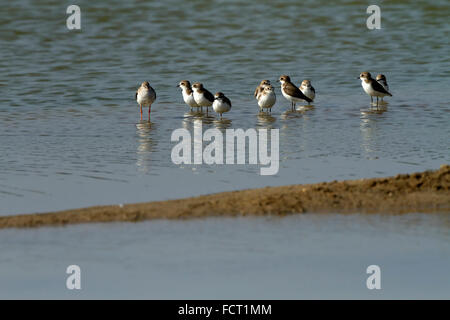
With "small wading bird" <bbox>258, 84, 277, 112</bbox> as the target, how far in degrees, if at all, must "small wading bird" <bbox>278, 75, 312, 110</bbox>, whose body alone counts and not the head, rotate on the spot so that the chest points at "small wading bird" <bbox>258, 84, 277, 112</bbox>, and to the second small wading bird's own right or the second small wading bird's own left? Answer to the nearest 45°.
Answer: approximately 45° to the second small wading bird's own left

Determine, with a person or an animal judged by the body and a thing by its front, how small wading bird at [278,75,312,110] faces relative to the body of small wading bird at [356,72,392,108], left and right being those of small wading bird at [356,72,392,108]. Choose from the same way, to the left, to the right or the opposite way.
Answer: the same way

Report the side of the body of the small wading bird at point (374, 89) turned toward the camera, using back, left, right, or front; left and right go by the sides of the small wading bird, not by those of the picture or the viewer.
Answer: left

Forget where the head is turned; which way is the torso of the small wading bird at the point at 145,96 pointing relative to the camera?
toward the camera

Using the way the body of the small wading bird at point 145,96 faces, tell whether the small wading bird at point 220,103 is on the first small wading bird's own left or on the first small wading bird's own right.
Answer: on the first small wading bird's own left

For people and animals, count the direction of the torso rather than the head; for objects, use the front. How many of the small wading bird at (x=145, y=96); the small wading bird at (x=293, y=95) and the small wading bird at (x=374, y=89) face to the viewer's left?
2

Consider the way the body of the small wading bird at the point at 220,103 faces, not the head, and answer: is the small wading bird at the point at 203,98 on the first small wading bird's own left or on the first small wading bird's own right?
on the first small wading bird's own right

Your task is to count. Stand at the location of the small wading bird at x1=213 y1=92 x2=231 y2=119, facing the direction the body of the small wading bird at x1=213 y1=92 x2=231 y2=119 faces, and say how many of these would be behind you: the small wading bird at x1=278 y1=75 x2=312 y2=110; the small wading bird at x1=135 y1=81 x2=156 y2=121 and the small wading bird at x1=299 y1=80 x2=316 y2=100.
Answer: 2

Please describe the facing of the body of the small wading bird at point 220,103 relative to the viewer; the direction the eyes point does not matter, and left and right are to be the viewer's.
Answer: facing the viewer and to the left of the viewer

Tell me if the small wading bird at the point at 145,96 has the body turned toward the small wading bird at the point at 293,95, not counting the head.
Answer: no

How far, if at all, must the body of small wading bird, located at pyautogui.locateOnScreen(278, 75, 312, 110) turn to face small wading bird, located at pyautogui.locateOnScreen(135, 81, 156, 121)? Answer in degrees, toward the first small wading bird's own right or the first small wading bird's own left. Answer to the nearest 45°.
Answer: approximately 45° to the first small wading bird's own left

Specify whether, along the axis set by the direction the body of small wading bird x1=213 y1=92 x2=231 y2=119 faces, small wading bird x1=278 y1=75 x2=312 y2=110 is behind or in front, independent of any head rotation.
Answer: behind

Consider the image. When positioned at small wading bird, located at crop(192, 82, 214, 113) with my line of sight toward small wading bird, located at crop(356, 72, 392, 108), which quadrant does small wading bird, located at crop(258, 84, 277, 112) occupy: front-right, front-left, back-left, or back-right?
front-right

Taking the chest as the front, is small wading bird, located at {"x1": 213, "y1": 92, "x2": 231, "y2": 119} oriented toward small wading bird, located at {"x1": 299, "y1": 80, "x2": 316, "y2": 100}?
no

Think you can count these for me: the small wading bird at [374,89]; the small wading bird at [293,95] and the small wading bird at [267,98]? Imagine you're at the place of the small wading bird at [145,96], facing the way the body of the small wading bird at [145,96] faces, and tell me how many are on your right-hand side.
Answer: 0
